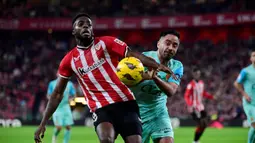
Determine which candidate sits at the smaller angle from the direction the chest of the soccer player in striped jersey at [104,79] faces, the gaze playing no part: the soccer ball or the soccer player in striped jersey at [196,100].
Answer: the soccer ball

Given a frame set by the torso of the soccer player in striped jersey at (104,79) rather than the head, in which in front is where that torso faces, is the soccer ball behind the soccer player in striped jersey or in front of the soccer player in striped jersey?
in front

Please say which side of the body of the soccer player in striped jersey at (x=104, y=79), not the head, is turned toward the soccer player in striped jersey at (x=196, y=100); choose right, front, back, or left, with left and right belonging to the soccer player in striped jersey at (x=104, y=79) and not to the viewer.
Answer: back

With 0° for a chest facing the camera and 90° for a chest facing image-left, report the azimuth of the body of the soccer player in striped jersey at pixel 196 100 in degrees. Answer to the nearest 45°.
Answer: approximately 315°

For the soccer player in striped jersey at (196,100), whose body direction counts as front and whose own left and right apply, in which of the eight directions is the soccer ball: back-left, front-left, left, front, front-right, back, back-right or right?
front-right

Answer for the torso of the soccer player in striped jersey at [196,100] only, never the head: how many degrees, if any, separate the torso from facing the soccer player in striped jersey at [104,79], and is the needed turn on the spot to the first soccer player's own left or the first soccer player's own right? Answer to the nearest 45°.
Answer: approximately 45° to the first soccer player's own right
